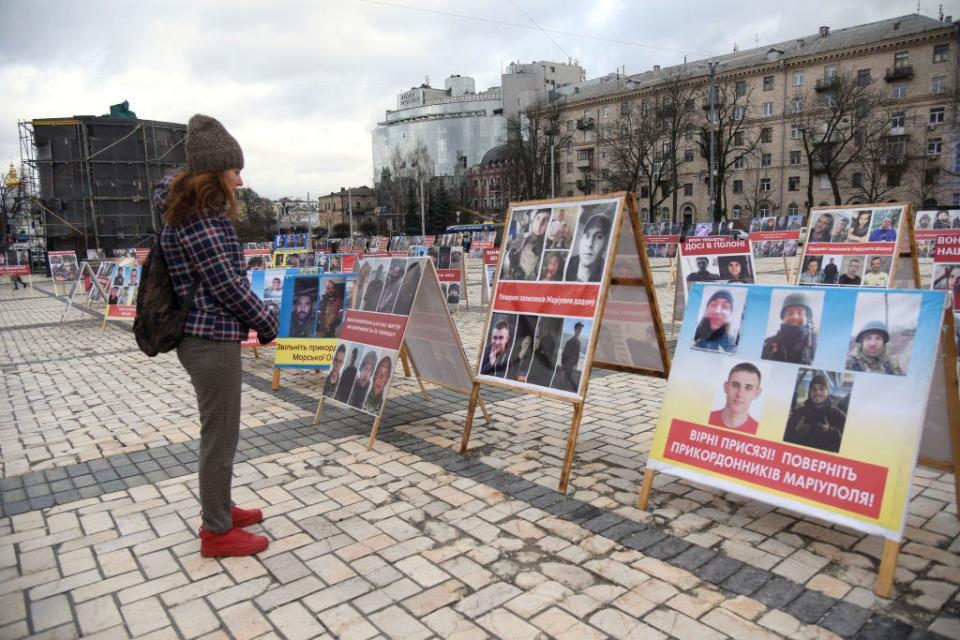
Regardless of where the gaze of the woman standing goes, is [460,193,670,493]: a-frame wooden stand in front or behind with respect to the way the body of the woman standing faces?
in front

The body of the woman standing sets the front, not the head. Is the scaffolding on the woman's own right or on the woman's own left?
on the woman's own left

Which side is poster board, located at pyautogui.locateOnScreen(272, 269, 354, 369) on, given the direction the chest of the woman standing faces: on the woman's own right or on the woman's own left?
on the woman's own left

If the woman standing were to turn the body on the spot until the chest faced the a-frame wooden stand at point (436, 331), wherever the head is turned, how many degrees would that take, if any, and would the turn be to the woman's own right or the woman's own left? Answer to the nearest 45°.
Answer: approximately 45° to the woman's own left

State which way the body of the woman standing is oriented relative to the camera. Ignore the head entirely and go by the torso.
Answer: to the viewer's right
